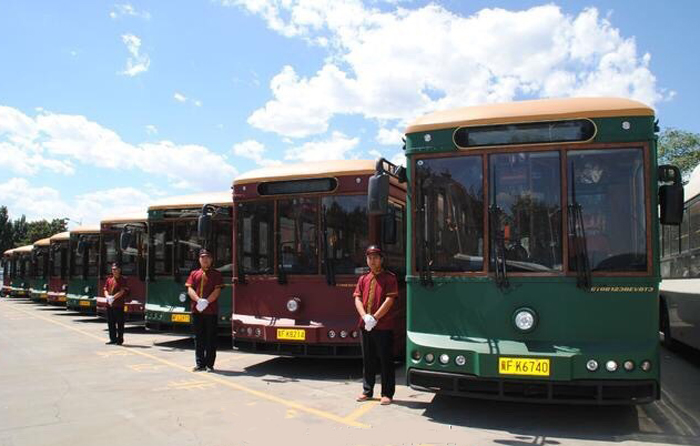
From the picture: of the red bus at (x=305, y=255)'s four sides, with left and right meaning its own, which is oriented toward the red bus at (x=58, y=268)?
right

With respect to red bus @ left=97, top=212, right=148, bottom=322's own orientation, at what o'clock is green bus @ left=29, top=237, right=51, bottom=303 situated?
The green bus is roughly at 4 o'clock from the red bus.

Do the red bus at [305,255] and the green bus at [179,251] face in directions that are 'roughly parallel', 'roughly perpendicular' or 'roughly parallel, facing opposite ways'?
roughly parallel

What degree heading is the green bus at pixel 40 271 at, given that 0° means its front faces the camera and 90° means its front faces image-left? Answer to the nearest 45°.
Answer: approximately 45°

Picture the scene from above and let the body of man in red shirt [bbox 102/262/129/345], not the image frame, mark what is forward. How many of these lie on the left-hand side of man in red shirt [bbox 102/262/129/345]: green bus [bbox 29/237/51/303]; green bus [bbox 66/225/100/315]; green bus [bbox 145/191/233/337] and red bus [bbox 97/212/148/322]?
1

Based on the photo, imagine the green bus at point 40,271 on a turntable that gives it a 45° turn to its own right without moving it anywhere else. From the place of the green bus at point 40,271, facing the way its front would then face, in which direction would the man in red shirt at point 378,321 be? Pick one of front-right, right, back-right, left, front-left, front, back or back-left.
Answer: left

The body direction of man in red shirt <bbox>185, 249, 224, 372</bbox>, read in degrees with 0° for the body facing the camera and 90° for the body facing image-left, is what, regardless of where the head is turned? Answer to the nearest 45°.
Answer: approximately 0°

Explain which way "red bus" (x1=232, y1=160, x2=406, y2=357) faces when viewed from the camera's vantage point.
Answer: facing the viewer and to the left of the viewer

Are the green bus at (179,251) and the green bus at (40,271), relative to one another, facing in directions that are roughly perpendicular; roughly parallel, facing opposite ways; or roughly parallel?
roughly parallel

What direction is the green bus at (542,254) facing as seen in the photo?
toward the camera
